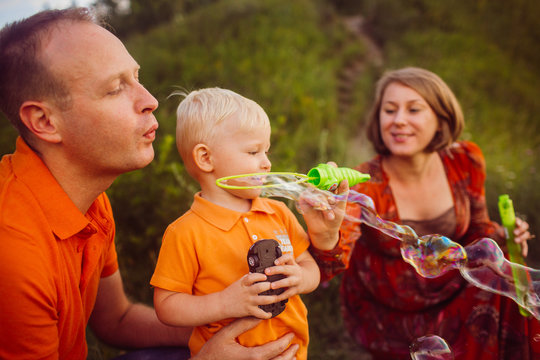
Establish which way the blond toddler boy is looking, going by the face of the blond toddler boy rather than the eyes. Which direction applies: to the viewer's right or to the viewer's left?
to the viewer's right

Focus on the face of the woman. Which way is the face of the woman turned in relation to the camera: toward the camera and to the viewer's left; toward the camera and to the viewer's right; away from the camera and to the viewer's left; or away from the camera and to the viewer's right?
toward the camera and to the viewer's left

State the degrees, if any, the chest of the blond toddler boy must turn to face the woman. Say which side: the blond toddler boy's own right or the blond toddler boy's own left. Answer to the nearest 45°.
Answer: approximately 90° to the blond toddler boy's own left

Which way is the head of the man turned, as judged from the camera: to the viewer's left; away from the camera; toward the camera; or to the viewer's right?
to the viewer's right

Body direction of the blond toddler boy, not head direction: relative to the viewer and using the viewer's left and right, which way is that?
facing the viewer and to the right of the viewer
